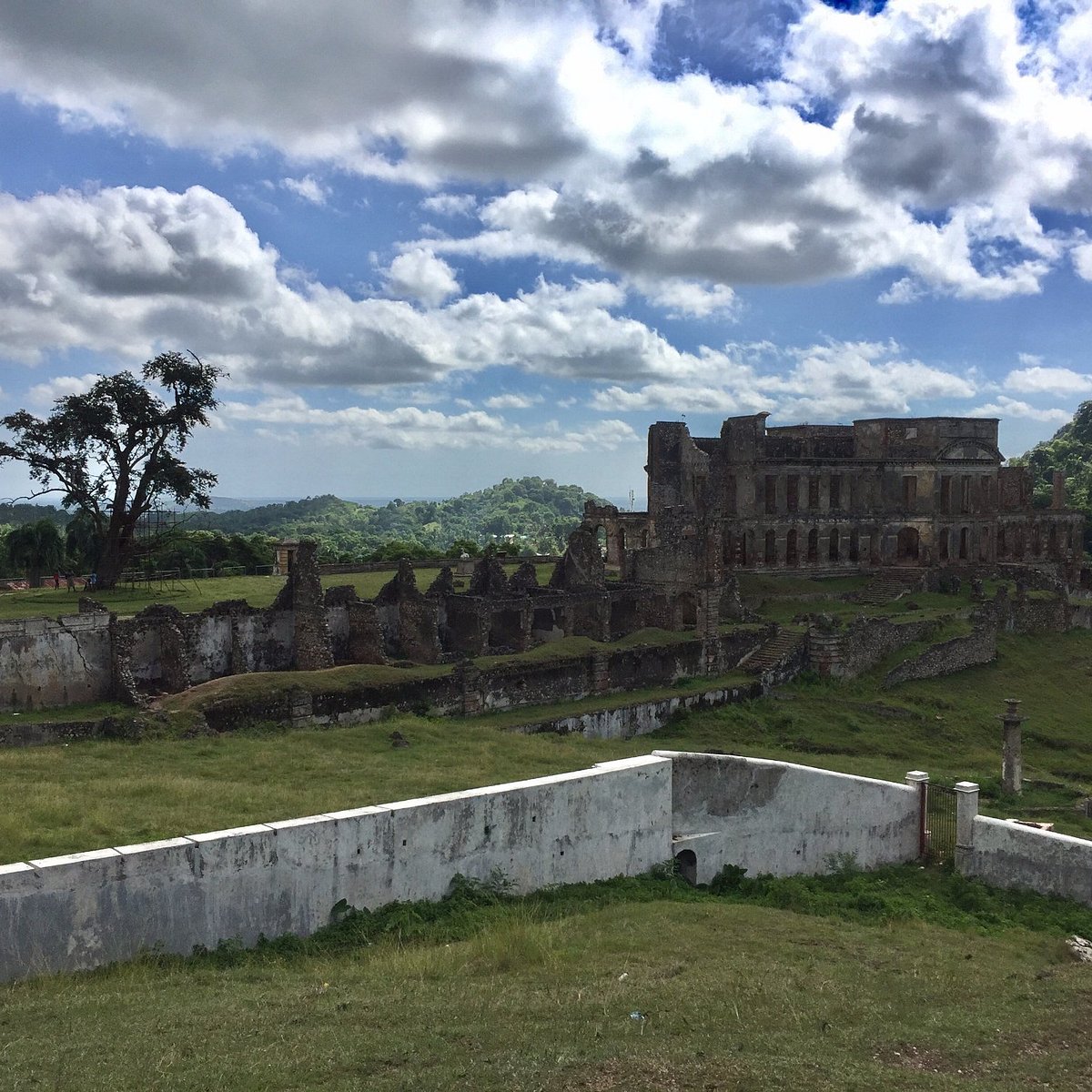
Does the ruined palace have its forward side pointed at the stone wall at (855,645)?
yes

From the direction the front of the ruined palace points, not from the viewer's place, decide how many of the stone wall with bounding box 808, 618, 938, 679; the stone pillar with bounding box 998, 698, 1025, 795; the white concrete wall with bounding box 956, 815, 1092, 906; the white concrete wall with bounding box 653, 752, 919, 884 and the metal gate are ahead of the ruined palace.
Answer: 5

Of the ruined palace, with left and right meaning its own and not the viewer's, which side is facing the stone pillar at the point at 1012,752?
front

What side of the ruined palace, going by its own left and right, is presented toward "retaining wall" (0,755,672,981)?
front

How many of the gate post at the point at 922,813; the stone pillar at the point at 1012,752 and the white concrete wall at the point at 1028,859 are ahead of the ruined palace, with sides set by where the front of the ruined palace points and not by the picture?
3

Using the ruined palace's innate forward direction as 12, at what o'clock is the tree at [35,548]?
The tree is roughly at 2 o'clock from the ruined palace.

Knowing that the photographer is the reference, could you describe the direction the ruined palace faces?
facing the viewer

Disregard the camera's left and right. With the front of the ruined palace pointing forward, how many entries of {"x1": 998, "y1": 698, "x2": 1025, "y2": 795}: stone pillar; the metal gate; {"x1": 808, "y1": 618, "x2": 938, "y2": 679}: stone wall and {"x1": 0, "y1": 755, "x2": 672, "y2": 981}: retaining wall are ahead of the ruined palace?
4

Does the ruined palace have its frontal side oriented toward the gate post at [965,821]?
yes

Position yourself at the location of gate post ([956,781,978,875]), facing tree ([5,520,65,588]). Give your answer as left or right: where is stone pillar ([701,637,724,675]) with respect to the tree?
right

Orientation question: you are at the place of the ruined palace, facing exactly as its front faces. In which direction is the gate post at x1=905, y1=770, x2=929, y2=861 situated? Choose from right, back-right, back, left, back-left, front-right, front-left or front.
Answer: front

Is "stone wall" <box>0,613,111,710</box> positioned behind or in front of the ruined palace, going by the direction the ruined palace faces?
in front

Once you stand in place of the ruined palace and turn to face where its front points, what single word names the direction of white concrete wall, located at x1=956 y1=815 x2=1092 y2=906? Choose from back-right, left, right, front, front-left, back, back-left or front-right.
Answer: front

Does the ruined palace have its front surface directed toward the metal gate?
yes
